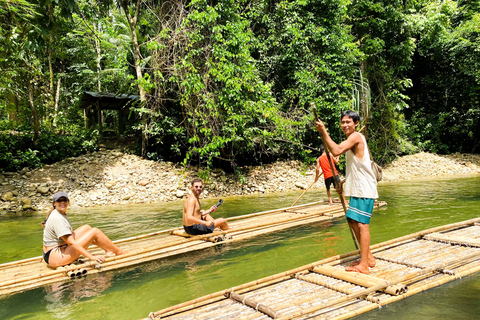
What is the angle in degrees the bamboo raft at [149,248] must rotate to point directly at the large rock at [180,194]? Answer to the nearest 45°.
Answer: approximately 45° to its left

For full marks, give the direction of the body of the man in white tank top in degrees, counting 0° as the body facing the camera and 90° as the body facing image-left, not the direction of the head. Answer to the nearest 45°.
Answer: approximately 90°

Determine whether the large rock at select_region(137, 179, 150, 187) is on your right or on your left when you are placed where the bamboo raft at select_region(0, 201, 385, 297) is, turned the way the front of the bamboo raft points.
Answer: on your left

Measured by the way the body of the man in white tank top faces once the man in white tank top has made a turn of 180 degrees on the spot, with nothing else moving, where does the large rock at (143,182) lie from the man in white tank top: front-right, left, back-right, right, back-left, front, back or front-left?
back-left

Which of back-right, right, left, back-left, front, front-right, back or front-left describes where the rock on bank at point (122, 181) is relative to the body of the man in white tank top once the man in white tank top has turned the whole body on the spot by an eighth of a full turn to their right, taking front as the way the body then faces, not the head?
front

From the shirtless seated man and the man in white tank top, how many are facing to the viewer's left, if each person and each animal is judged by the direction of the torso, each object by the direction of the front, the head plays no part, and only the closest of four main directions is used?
1
